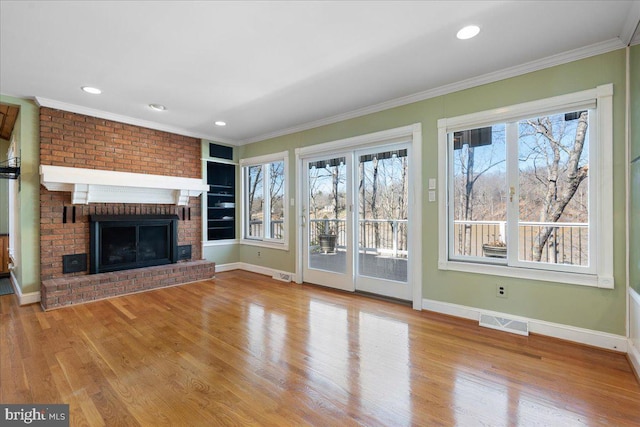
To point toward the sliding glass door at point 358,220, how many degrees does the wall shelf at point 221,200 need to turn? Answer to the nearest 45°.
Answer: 0° — it already faces it

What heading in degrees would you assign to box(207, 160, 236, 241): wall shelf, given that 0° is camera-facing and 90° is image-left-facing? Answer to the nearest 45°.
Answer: approximately 315°

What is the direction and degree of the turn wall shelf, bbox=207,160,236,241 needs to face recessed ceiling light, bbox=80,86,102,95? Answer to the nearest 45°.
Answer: approximately 90° to its right
